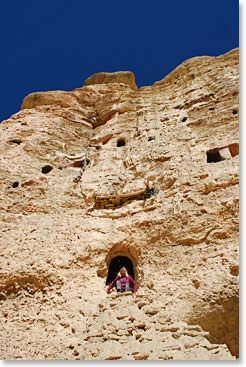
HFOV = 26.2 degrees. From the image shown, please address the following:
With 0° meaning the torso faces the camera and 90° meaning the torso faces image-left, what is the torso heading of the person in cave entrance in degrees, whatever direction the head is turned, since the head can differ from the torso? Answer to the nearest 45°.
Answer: approximately 0°
